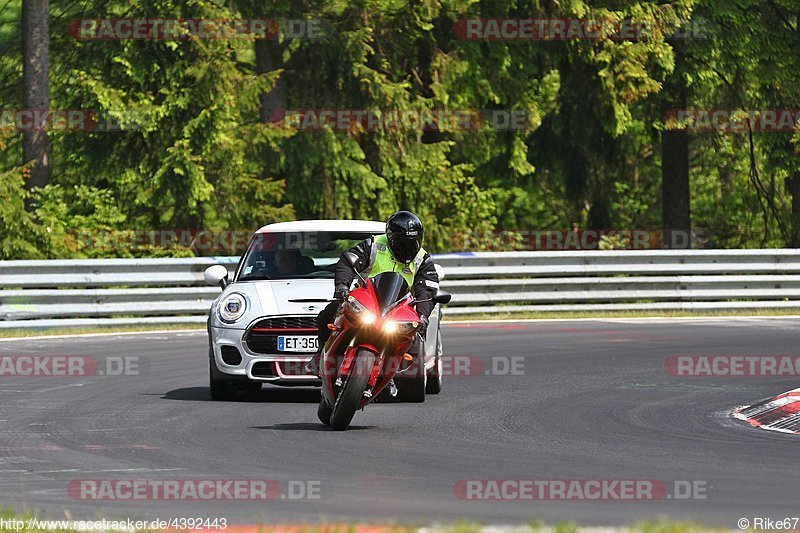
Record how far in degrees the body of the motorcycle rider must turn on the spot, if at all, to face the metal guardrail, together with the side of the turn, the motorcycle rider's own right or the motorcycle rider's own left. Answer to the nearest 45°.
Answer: approximately 180°

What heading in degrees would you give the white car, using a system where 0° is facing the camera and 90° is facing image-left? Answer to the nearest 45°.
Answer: approximately 0°

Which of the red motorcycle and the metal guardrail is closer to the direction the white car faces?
the red motorcycle

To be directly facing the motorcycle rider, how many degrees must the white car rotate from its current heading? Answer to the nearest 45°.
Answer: approximately 45° to its left
